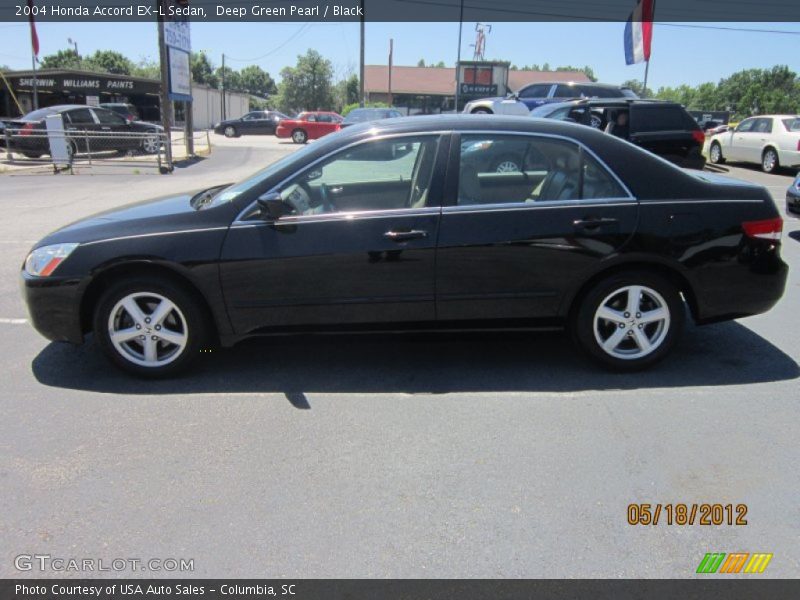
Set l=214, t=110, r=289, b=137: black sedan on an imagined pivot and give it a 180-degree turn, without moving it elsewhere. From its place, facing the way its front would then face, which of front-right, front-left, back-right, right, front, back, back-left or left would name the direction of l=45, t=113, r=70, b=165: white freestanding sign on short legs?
right

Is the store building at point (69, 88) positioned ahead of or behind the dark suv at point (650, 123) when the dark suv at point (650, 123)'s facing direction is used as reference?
ahead

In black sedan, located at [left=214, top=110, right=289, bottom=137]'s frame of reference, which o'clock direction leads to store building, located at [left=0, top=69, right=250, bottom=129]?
The store building is roughly at 1 o'clock from the black sedan.

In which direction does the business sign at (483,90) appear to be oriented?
toward the camera

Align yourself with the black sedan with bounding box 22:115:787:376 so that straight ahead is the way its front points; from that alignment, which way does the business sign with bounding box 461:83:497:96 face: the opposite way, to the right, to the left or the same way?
to the left

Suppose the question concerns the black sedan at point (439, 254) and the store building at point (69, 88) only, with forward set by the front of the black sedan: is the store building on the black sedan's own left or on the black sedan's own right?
on the black sedan's own right

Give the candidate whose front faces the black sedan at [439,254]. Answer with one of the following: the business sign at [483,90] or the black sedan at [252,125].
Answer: the business sign

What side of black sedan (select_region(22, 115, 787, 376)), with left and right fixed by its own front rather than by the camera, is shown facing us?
left

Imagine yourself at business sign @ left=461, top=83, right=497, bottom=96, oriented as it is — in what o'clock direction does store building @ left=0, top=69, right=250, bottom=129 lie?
The store building is roughly at 3 o'clock from the business sign.

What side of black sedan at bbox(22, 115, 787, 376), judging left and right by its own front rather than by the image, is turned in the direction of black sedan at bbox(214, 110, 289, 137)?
right

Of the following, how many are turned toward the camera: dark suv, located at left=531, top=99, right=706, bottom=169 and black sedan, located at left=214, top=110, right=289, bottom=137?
0
